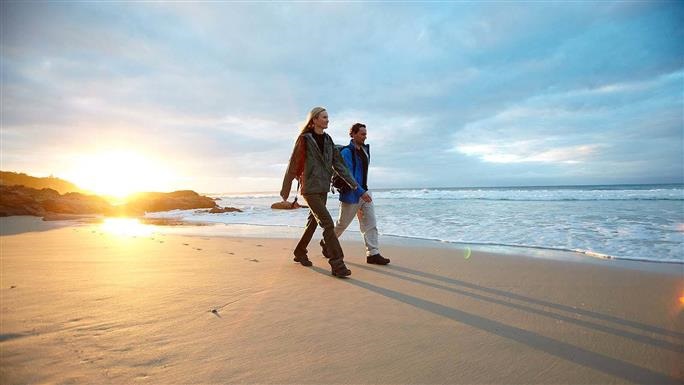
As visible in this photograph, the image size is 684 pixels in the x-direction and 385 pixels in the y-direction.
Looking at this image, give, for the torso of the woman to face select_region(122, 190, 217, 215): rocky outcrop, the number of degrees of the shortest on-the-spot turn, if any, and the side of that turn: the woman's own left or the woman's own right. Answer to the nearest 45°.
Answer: approximately 180°

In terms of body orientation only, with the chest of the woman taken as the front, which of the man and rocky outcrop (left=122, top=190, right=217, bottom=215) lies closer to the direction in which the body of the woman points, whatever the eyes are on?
the man

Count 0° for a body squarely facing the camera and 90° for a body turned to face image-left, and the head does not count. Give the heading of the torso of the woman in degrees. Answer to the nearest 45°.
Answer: approximately 315°

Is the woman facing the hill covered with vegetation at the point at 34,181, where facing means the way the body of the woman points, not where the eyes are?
no

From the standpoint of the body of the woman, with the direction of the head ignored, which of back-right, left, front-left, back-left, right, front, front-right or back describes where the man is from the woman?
left

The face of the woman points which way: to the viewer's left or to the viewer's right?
to the viewer's right

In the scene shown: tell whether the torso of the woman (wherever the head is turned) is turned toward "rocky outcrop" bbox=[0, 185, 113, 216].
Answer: no
